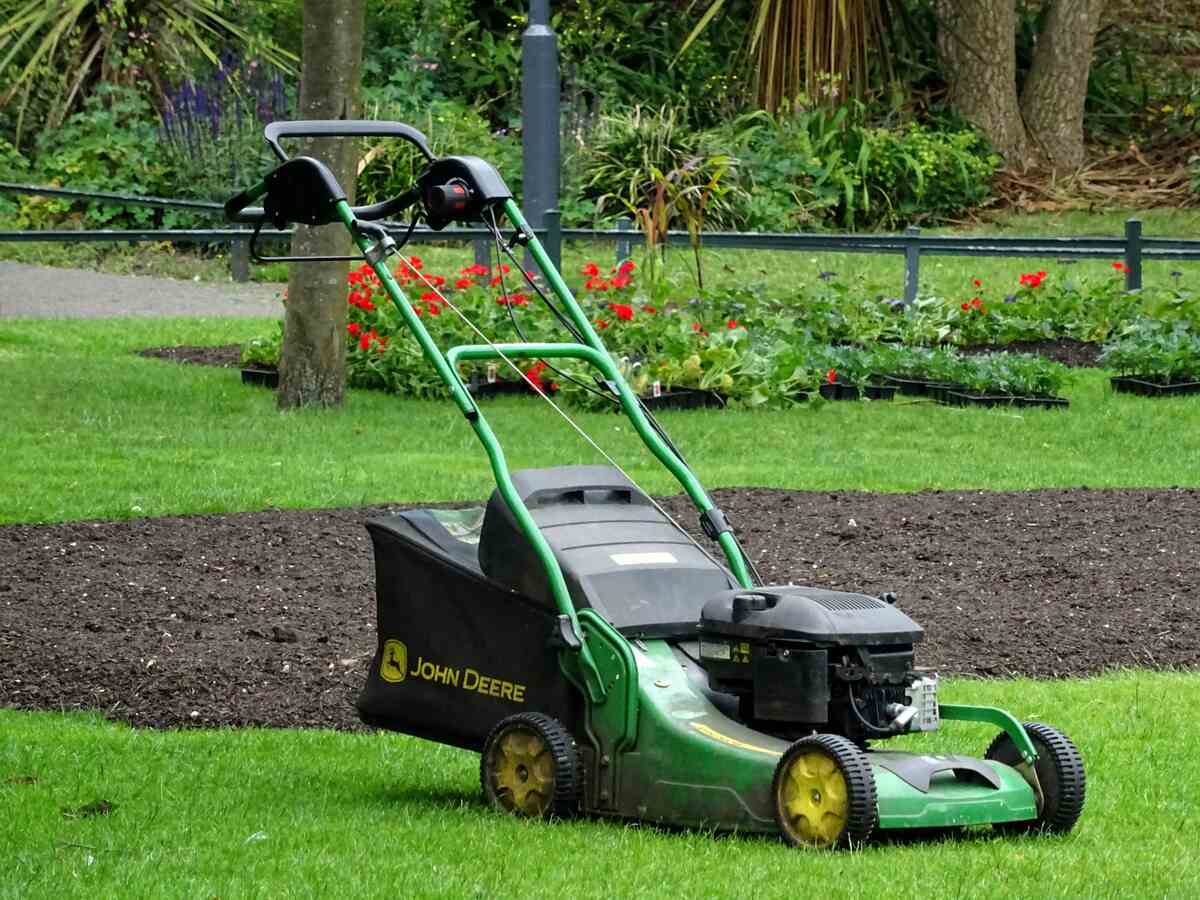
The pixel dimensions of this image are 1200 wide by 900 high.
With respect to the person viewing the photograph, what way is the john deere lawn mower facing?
facing the viewer and to the right of the viewer

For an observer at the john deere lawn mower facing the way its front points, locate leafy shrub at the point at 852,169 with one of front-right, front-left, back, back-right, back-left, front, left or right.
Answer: back-left

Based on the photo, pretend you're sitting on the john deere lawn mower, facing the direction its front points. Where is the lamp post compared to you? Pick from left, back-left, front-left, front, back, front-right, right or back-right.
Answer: back-left

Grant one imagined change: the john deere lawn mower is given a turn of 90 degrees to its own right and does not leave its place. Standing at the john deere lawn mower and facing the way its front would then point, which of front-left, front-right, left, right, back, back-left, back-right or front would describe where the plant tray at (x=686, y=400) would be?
back-right

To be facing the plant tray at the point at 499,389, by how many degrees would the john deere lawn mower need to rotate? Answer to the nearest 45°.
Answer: approximately 135° to its left

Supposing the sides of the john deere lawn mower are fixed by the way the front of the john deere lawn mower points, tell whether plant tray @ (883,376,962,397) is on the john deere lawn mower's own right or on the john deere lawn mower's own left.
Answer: on the john deere lawn mower's own left

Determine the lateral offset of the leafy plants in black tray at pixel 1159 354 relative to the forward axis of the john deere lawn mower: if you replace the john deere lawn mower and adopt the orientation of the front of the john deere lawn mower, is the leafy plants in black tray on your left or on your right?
on your left

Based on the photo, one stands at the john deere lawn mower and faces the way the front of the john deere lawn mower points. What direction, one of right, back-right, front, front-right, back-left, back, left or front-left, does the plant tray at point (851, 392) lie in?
back-left

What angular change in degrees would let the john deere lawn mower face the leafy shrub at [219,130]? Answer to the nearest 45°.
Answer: approximately 135° to its left

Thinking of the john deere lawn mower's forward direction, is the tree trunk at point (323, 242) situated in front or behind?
behind
